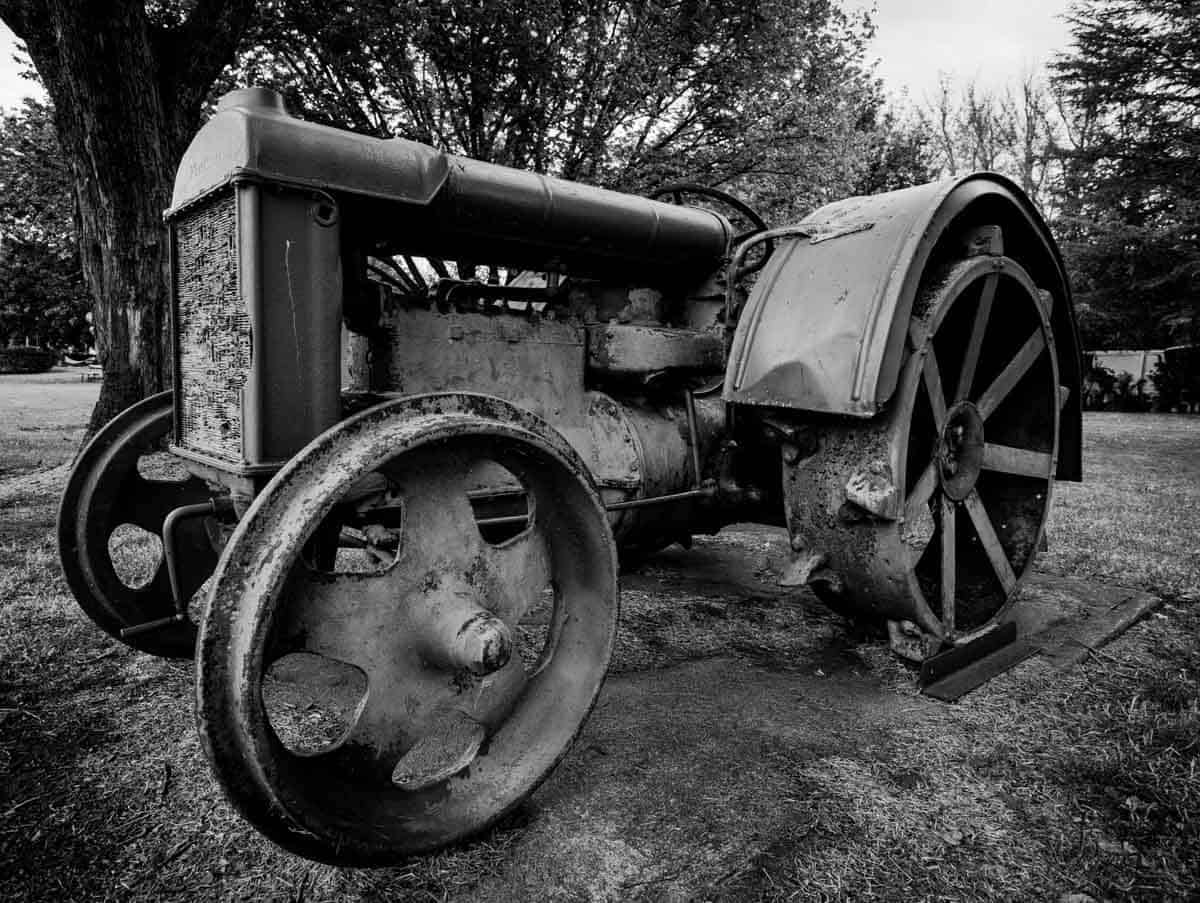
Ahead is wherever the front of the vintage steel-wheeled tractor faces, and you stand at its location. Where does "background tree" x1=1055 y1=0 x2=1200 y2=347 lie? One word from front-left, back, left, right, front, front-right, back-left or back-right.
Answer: back

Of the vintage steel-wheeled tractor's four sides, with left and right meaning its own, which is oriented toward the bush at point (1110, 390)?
back

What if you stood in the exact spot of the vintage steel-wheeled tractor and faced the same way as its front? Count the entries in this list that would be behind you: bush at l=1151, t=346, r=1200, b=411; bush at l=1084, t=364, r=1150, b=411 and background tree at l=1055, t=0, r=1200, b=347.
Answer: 3

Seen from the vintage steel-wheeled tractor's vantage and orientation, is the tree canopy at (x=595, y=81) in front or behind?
behind

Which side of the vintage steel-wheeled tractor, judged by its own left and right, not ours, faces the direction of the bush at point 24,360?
right

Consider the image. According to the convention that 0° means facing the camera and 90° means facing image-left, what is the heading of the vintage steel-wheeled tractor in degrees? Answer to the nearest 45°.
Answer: approximately 45°

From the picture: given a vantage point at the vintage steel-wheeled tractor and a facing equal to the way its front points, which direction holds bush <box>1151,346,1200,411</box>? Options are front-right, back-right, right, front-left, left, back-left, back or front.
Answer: back
